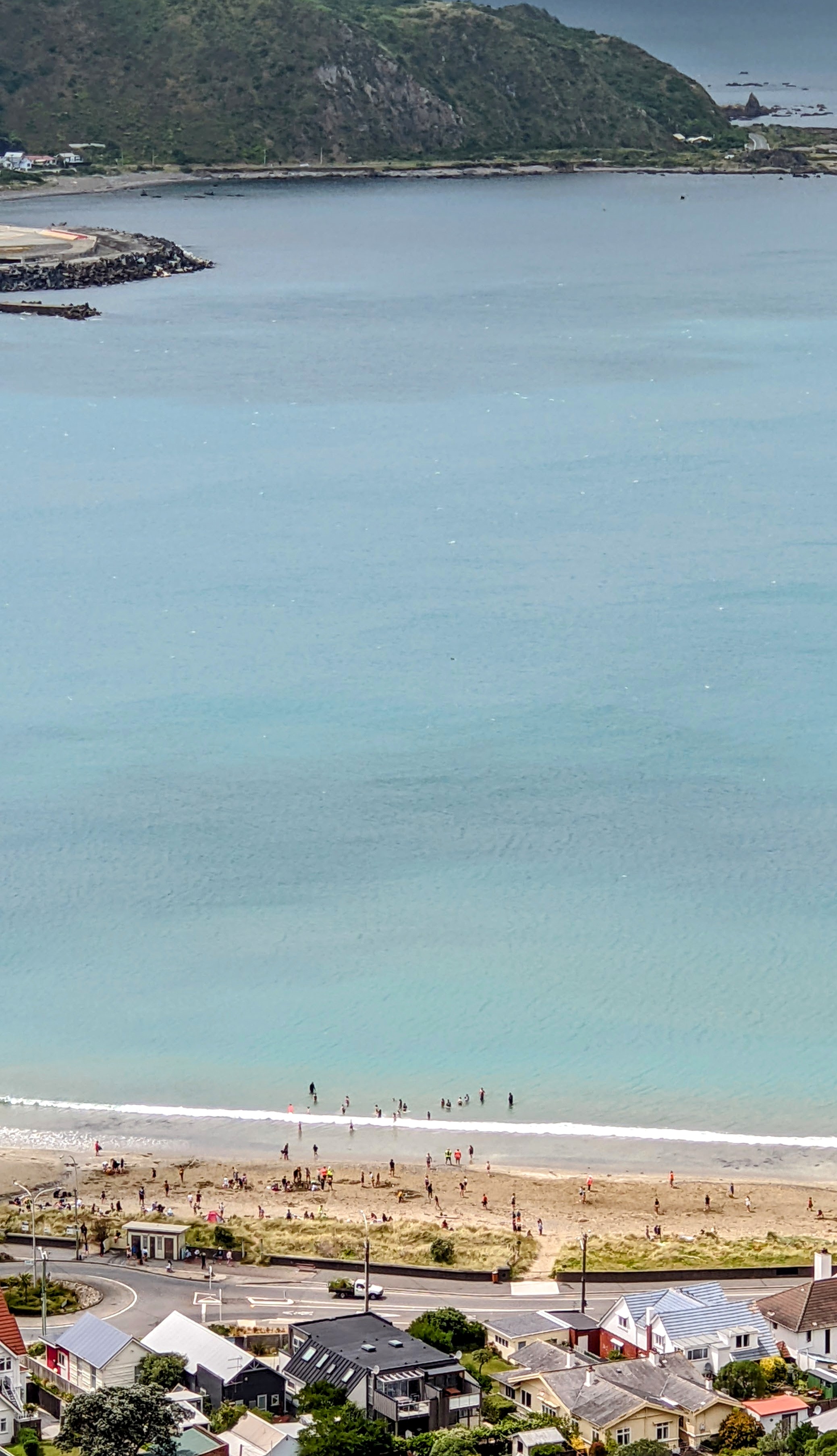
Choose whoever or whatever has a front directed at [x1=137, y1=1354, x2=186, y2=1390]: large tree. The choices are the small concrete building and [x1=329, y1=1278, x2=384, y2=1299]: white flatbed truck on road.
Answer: the small concrete building

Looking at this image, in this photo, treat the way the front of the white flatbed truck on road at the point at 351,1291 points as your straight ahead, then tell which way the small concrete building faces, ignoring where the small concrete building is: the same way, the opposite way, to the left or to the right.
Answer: to the right

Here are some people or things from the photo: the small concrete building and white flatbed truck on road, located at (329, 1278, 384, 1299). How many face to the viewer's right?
1

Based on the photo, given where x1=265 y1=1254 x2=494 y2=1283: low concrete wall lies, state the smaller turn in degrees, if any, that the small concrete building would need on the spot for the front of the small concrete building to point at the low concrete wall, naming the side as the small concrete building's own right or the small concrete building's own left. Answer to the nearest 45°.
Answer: approximately 90° to the small concrete building's own left

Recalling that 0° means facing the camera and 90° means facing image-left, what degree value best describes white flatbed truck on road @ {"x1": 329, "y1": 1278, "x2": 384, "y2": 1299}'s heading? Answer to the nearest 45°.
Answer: approximately 270°

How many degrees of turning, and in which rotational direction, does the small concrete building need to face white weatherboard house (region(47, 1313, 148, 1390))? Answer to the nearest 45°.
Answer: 0° — it already faces it

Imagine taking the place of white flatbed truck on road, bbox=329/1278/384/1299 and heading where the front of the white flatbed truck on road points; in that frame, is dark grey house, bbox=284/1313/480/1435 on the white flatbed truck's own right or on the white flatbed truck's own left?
on the white flatbed truck's own right

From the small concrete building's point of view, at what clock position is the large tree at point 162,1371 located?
The large tree is roughly at 12 o'clock from the small concrete building.

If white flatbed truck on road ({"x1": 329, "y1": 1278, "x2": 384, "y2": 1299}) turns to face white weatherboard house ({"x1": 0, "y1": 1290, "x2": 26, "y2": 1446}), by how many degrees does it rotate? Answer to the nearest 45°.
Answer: approximately 135° to its right

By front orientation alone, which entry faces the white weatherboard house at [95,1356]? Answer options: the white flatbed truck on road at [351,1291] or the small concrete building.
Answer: the small concrete building

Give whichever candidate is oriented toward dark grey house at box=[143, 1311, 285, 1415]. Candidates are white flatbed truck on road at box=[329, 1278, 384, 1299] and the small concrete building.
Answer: the small concrete building

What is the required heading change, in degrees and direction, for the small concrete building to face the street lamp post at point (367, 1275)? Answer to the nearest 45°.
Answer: approximately 45° to its left

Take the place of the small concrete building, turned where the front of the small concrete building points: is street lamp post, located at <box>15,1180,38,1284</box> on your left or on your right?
on your right
